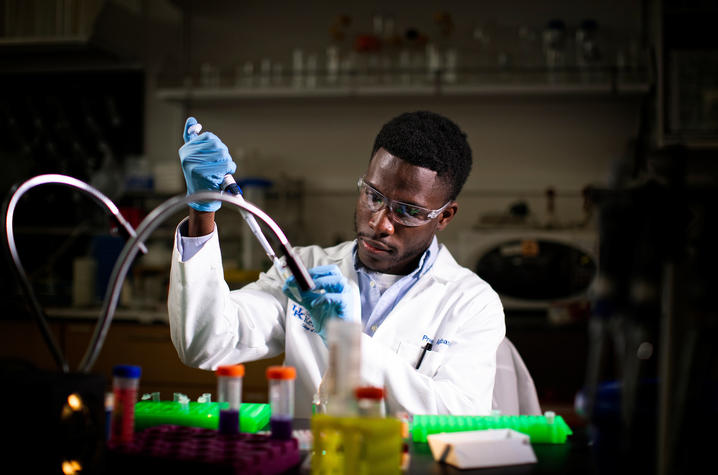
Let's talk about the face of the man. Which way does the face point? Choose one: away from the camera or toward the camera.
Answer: toward the camera

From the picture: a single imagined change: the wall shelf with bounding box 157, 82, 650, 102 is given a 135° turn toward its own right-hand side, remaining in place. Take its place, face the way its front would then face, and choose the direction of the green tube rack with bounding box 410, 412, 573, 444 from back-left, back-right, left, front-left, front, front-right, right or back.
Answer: back-left

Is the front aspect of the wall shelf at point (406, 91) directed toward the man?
yes

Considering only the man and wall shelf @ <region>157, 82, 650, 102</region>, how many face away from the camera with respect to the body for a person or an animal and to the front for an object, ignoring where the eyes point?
0

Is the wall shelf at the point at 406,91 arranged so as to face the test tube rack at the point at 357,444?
yes

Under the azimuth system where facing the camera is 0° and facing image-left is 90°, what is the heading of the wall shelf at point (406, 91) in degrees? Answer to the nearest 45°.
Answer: approximately 0°

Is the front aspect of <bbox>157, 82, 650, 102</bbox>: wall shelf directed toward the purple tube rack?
yes

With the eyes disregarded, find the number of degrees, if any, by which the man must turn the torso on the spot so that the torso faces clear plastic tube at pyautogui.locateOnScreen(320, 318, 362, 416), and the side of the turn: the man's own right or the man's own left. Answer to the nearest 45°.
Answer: approximately 45° to the man's own left

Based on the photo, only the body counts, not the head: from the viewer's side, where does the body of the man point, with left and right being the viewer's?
facing the viewer and to the left of the viewer

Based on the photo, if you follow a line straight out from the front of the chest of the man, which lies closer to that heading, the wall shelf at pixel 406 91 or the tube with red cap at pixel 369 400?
the tube with red cap

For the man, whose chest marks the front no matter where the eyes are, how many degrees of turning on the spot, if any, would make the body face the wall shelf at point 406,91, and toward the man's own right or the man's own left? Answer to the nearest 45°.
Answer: approximately 135° to the man's own right
